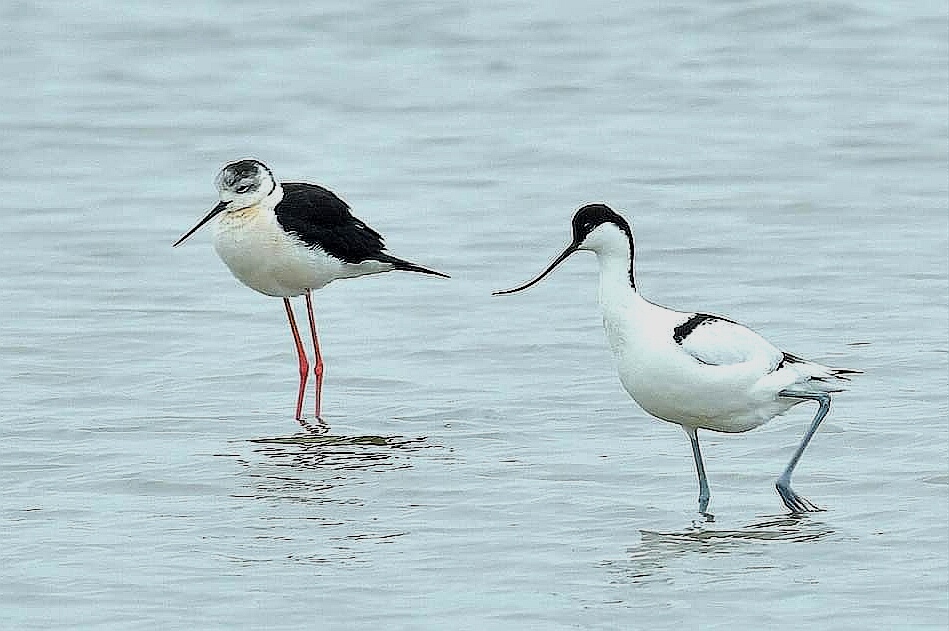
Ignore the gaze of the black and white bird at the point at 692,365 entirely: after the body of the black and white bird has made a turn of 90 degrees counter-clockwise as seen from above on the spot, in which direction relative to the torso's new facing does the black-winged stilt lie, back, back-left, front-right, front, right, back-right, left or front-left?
back-right

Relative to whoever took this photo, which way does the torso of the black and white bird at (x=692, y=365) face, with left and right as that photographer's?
facing to the left of the viewer

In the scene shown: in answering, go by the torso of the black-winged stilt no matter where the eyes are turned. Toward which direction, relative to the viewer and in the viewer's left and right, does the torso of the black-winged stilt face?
facing to the left of the viewer
